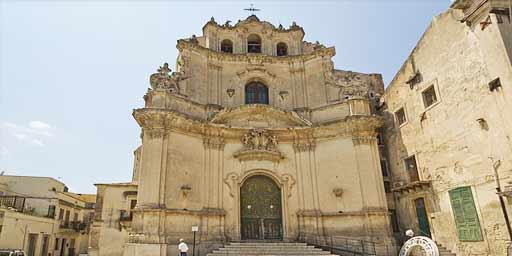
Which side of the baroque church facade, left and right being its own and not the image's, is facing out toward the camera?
front

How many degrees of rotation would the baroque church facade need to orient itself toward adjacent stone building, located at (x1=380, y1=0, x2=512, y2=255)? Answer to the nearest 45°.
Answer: approximately 45° to its left

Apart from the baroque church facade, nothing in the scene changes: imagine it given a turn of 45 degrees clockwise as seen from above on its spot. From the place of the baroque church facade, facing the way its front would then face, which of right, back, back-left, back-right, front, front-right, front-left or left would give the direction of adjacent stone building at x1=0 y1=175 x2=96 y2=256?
right
